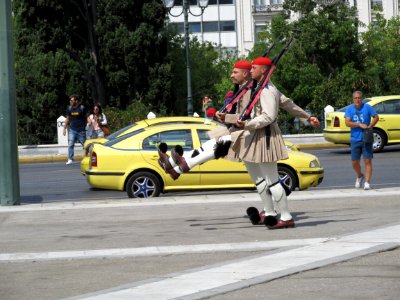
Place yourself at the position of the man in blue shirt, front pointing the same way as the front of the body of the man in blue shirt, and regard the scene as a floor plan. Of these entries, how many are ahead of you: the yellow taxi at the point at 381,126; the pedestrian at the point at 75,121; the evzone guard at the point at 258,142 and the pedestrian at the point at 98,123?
1

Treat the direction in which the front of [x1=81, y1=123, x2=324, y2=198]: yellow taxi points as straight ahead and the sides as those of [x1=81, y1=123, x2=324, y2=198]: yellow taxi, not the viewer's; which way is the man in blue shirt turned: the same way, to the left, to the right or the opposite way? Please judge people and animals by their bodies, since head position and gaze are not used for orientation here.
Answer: to the right

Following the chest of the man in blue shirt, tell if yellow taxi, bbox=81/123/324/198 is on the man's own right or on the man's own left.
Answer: on the man's own right

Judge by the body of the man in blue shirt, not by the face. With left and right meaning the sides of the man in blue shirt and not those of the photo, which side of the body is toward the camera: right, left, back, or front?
front

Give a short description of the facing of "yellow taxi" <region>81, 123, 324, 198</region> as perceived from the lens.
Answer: facing to the right of the viewer

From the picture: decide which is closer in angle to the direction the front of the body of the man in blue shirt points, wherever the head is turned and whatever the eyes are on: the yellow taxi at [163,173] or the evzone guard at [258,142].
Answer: the evzone guard

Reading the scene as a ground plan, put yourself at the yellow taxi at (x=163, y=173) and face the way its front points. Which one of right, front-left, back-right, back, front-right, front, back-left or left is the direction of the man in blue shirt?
front

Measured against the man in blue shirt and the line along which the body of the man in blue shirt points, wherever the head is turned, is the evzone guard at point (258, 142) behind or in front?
in front

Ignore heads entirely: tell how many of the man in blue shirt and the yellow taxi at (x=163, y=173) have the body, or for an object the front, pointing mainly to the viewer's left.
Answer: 0

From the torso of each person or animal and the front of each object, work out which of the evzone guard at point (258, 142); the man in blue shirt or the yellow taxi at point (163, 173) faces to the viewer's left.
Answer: the evzone guard

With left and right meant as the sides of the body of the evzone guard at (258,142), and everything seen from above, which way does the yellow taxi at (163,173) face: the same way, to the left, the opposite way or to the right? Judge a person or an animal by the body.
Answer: the opposite way

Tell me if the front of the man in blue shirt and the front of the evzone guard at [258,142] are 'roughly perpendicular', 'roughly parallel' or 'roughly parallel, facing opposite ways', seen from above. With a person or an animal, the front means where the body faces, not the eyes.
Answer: roughly perpendicular
